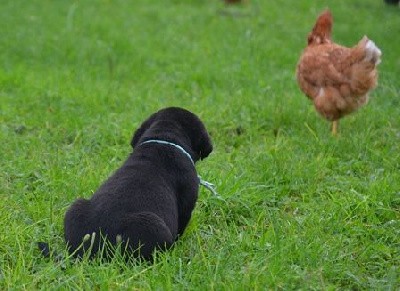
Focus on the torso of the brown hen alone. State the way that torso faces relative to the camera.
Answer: to the viewer's left

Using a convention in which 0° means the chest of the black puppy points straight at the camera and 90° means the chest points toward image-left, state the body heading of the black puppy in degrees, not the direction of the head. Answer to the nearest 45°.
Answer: approximately 225°

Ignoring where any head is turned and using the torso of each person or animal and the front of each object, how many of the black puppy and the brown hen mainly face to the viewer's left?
1

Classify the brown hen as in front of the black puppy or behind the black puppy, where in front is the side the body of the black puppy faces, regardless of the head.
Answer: in front

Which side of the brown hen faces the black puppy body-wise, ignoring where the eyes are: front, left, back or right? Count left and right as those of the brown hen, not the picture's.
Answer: left

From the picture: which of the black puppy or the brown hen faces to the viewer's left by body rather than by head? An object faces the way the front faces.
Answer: the brown hen
